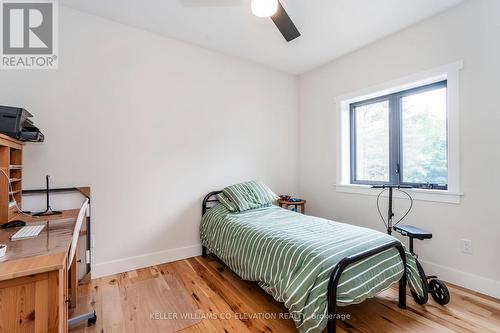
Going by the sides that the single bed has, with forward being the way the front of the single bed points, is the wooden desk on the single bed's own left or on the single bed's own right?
on the single bed's own right

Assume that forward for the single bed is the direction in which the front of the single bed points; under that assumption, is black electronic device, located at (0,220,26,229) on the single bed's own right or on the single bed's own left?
on the single bed's own right

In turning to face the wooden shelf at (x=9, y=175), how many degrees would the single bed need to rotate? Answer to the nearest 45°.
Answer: approximately 135° to its right

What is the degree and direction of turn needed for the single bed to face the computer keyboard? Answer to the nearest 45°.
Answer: approximately 90° to its right

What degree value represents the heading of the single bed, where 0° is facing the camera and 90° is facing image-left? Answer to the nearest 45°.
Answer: approximately 315°

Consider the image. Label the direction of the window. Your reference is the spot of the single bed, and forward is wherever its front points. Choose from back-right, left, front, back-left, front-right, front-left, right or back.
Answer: left

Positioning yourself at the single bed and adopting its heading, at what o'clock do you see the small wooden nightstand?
The small wooden nightstand is roughly at 7 o'clock from the single bed.
